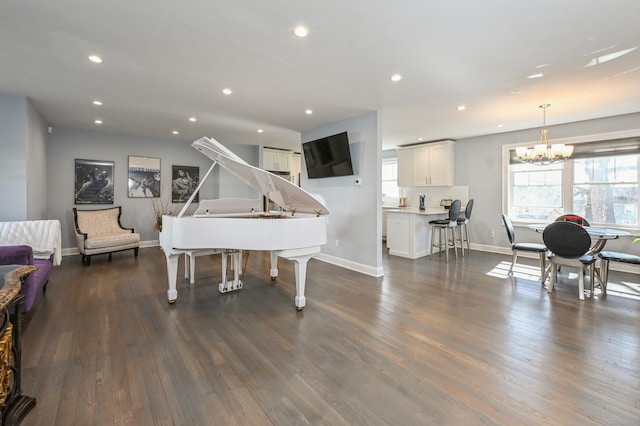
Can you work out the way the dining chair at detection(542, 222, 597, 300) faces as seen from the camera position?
facing away from the viewer and to the right of the viewer

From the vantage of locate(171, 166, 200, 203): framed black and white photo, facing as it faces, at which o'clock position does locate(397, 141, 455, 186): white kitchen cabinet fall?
The white kitchen cabinet is roughly at 10 o'clock from the framed black and white photo.

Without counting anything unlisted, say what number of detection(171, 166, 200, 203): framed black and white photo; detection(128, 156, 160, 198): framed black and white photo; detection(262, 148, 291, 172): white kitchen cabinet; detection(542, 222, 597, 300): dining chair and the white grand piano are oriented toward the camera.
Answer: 3

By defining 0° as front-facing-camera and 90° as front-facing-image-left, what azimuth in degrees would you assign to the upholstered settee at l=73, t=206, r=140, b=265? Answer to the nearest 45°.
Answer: approximately 315°

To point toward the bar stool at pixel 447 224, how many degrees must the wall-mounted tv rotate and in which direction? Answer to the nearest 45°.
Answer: approximately 135° to its left

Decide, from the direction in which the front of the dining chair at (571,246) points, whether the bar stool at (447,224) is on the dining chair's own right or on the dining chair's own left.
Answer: on the dining chair's own left

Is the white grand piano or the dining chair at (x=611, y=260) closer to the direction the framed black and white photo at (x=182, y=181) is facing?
the white grand piano

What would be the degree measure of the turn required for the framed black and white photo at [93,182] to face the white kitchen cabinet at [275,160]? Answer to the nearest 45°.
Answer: approximately 90° to its left

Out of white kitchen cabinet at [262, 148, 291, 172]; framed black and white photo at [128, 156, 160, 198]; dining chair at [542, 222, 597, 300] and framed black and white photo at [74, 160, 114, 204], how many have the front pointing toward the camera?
3

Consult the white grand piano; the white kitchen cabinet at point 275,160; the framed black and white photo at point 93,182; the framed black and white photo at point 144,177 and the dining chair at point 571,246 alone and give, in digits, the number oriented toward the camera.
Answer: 3

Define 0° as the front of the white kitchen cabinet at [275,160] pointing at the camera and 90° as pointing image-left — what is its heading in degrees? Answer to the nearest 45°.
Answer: approximately 0°
